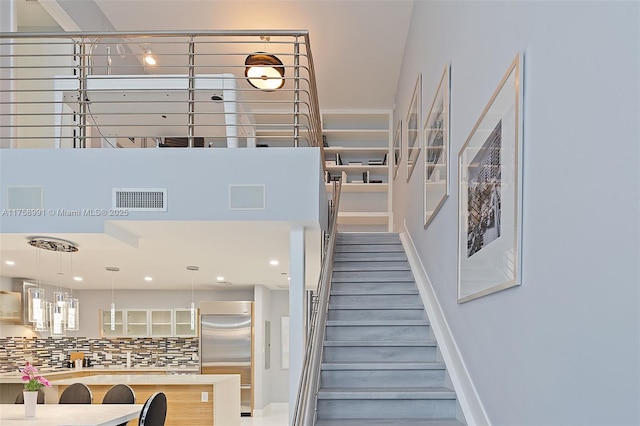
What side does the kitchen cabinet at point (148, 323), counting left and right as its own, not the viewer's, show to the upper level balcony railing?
front

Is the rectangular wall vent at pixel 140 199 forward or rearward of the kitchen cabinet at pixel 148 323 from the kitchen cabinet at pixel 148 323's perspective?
forward

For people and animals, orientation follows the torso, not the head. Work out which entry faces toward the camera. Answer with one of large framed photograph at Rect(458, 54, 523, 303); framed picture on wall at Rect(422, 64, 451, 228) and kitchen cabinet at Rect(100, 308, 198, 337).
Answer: the kitchen cabinet

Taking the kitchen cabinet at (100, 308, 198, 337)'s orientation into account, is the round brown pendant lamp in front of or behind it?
in front

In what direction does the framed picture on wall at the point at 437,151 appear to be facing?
to the viewer's left

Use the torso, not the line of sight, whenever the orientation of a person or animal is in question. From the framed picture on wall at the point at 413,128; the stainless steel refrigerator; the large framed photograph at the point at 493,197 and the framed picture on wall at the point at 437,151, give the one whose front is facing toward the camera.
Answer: the stainless steel refrigerator
